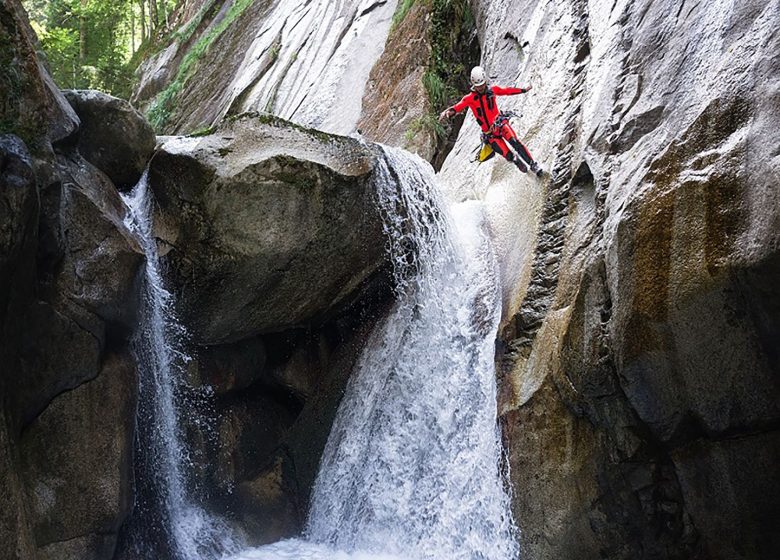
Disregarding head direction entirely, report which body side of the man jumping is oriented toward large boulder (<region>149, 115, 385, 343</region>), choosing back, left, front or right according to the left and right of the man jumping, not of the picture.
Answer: right

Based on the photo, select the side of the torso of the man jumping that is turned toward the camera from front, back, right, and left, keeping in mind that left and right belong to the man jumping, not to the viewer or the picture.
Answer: front

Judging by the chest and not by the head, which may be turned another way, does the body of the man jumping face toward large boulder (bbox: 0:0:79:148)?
no

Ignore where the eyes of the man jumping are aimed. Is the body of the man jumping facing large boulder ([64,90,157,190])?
no

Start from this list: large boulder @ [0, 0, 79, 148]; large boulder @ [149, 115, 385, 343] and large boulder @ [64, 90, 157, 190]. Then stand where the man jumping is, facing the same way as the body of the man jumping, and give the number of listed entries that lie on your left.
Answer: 0

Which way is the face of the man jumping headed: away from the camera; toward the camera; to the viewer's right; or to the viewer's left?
toward the camera
